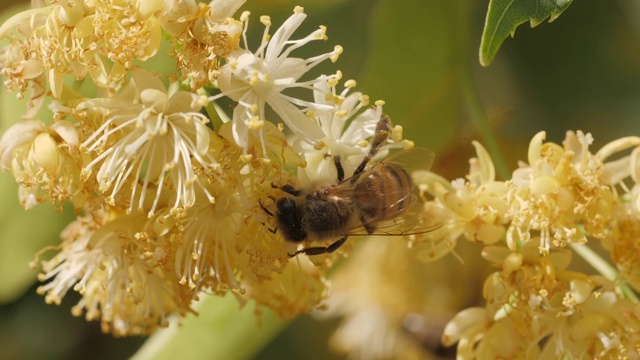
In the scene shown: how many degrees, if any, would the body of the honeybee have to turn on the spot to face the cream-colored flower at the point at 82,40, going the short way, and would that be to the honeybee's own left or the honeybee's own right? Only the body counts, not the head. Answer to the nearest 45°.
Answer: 0° — it already faces it

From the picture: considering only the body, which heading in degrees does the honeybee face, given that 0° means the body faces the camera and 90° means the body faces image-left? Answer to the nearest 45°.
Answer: approximately 90°

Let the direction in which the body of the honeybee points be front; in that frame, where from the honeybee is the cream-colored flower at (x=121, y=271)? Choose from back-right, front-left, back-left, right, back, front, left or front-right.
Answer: front

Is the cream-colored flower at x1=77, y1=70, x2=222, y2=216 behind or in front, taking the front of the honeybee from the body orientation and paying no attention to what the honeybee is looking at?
in front

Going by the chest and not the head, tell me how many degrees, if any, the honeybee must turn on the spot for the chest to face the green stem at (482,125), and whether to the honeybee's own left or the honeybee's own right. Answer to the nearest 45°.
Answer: approximately 135° to the honeybee's own right

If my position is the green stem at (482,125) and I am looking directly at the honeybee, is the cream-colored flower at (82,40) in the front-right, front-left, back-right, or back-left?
front-right
